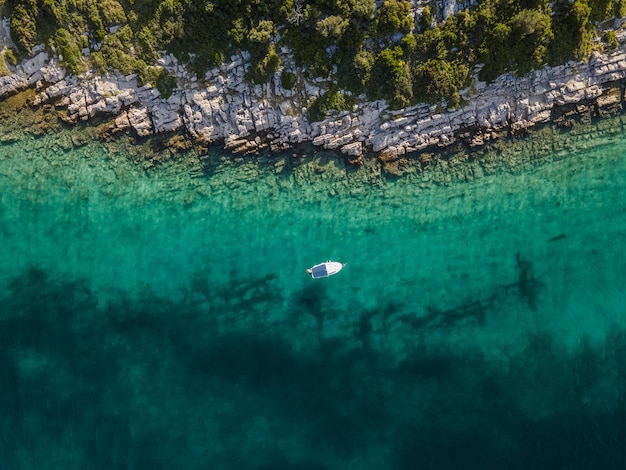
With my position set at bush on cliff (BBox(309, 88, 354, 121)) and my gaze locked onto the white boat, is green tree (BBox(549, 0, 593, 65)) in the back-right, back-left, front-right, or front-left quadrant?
back-left

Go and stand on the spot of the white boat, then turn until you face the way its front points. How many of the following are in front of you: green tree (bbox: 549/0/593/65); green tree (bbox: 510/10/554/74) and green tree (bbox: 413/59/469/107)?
3

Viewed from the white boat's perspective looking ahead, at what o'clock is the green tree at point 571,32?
The green tree is roughly at 12 o'clock from the white boat.

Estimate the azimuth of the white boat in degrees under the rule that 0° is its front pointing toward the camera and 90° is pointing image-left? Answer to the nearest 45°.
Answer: approximately 270°
